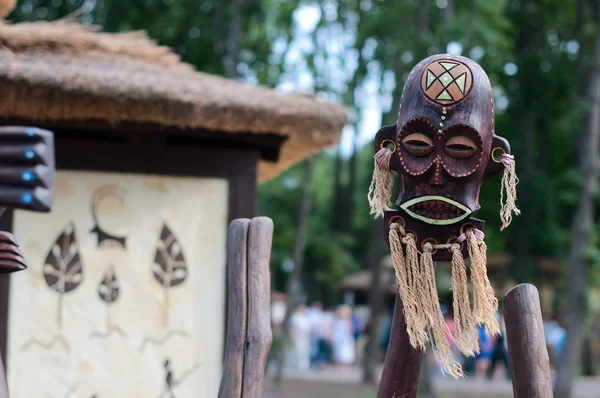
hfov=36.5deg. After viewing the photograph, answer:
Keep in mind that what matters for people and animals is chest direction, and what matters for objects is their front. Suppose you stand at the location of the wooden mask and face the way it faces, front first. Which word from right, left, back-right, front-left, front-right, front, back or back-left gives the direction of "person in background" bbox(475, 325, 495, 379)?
back

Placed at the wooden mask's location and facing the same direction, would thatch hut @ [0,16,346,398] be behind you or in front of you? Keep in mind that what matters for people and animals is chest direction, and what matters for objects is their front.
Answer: behind

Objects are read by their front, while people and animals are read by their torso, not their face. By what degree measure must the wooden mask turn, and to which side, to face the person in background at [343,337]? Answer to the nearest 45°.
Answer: approximately 180°

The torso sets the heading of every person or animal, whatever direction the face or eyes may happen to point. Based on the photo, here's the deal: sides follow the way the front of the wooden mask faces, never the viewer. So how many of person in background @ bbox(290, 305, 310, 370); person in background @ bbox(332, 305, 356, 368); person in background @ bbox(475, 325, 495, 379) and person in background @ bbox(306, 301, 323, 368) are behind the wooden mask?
4

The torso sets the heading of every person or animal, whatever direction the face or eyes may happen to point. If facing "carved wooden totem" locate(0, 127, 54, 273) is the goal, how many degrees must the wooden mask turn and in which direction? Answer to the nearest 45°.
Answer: approximately 90° to its right

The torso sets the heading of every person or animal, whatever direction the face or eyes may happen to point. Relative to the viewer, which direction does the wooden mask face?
toward the camera

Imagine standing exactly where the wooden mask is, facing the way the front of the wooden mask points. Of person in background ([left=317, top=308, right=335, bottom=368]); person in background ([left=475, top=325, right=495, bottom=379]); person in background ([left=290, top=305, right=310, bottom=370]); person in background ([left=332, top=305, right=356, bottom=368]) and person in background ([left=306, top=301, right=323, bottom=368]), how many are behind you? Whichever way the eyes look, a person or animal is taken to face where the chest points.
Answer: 5

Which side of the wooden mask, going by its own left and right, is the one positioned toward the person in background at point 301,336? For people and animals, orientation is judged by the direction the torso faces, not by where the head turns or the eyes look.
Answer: back

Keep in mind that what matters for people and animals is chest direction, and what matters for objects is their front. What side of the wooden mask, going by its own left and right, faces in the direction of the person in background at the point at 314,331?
back

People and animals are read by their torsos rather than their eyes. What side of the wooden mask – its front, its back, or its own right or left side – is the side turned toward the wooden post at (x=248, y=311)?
right

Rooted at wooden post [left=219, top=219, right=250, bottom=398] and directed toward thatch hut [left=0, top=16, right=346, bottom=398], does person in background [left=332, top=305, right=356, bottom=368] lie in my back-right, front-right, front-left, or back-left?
front-right
